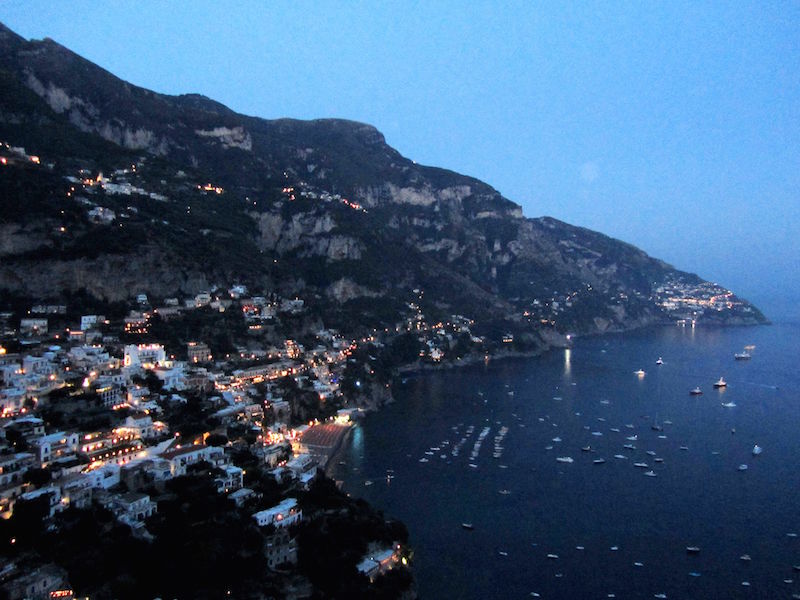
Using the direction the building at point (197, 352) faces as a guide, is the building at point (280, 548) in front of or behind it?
in front

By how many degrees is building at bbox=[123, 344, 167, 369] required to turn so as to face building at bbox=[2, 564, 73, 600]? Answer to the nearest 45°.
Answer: approximately 45° to its right

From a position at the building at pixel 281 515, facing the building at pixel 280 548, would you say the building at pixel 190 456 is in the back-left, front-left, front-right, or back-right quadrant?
back-right

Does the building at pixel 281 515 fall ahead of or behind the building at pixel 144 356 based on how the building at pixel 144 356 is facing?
ahead

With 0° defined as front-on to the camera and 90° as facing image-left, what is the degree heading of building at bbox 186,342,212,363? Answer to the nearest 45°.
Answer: approximately 315°

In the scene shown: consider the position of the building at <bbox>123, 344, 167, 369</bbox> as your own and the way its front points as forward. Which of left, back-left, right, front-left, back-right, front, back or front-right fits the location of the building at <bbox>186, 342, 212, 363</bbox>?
left

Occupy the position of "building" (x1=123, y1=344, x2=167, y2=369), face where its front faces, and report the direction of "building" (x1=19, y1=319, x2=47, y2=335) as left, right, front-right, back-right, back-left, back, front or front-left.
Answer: back
